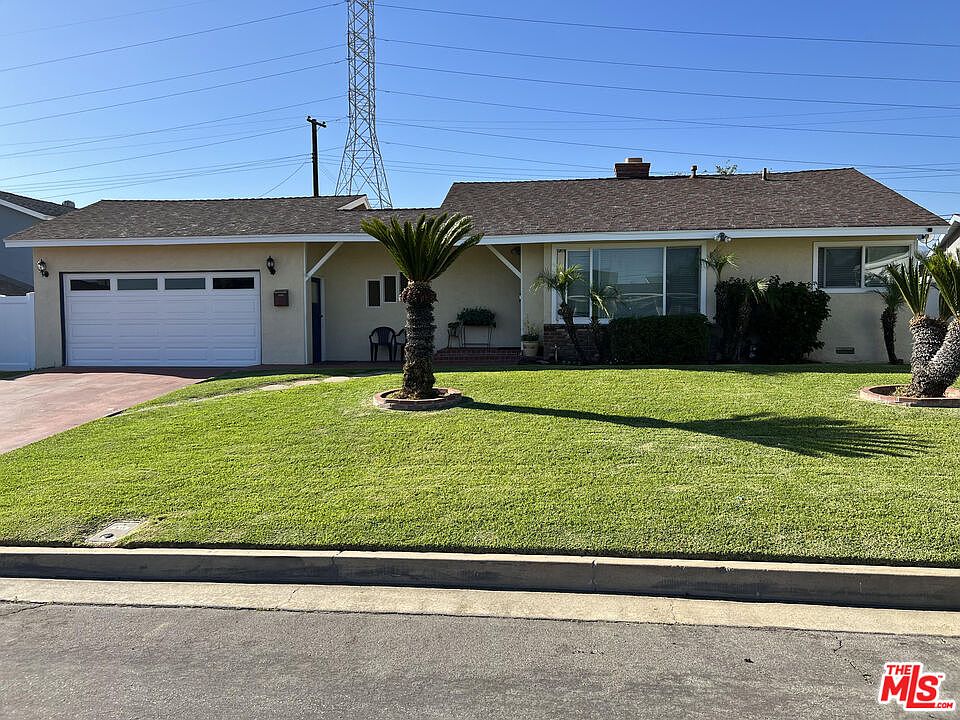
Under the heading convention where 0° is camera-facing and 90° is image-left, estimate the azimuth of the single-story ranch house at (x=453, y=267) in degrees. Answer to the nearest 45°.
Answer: approximately 0°

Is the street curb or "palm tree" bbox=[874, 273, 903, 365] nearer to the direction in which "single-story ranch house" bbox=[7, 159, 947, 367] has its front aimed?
the street curb

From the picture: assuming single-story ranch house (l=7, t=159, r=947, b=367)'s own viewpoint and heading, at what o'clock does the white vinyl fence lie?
The white vinyl fence is roughly at 3 o'clock from the single-story ranch house.

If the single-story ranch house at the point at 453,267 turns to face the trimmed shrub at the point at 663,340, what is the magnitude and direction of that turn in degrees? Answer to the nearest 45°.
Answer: approximately 45° to its left

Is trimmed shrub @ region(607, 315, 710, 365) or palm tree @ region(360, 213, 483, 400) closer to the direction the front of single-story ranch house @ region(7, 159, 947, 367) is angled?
the palm tree

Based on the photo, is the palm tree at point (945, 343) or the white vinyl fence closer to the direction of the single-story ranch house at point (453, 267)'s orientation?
the palm tree

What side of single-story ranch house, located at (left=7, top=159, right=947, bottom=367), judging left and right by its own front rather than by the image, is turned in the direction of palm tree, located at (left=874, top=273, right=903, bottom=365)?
left

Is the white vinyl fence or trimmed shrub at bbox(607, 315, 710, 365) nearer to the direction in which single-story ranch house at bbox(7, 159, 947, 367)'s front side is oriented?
the trimmed shrub

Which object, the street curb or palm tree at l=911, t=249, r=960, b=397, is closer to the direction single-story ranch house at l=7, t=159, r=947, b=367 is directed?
the street curb

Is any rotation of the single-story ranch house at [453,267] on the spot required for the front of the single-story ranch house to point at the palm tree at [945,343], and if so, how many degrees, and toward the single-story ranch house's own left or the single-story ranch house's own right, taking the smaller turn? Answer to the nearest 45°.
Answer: approximately 45° to the single-story ranch house's own left

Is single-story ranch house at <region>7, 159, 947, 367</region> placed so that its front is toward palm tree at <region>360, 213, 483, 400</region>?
yes

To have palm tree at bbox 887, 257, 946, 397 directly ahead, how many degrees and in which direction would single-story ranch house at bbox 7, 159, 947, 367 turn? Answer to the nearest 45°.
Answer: approximately 45° to its left

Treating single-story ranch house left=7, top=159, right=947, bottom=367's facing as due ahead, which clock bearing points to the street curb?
The street curb is roughly at 12 o'clock from the single-story ranch house.
